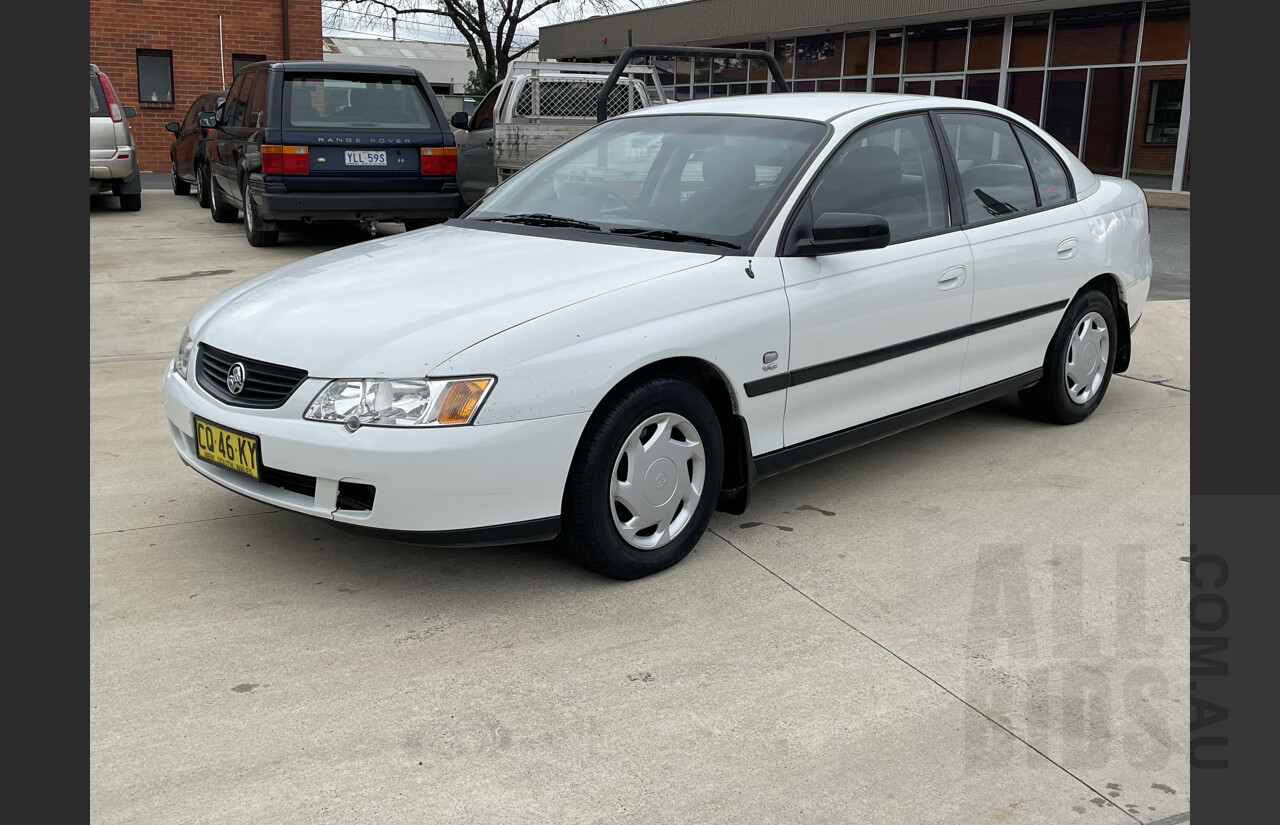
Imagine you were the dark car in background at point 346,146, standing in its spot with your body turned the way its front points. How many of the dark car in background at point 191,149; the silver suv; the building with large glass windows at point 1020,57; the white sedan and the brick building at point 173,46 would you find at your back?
1

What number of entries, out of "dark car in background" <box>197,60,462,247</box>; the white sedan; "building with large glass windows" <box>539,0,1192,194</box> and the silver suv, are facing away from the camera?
2

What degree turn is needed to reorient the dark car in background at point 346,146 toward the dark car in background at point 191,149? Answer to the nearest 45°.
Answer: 0° — it already faces it

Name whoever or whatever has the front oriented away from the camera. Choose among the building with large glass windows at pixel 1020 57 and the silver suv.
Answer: the silver suv

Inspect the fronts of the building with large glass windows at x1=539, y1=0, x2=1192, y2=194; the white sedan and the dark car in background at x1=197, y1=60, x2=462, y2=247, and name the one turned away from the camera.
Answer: the dark car in background

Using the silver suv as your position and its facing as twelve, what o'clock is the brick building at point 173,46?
The brick building is roughly at 12 o'clock from the silver suv.

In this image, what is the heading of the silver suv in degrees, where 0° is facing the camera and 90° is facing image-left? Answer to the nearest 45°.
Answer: approximately 180°

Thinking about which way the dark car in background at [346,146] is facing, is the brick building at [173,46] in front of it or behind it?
in front

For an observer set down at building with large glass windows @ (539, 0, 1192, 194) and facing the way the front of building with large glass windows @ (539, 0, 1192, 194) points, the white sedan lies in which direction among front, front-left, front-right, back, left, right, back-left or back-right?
front-left

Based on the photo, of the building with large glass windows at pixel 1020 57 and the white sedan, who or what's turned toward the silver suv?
the building with large glass windows

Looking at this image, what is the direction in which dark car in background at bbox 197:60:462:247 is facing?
away from the camera

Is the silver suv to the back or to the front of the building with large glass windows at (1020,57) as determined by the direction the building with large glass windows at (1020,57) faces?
to the front

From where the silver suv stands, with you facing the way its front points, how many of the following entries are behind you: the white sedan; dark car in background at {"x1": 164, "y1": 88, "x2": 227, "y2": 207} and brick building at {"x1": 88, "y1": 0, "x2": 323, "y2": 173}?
1

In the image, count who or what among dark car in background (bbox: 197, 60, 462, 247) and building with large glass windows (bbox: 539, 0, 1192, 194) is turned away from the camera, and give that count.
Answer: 1

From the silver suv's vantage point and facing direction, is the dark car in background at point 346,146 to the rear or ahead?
to the rear

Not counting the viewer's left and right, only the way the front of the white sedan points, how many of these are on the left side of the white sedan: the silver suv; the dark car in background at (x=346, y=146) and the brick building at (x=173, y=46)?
0
